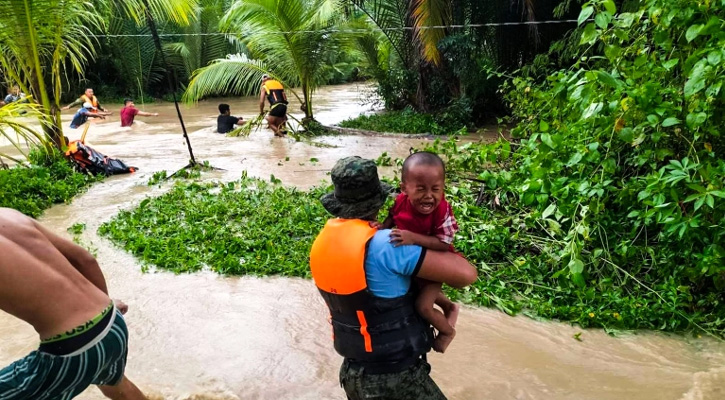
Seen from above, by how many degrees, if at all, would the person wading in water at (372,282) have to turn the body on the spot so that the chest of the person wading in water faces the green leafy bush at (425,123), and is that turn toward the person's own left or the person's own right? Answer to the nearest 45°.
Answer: approximately 45° to the person's own left

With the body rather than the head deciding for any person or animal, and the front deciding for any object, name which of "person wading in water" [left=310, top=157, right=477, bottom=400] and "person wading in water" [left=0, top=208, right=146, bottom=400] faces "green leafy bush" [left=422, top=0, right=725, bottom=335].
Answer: "person wading in water" [left=310, top=157, right=477, bottom=400]

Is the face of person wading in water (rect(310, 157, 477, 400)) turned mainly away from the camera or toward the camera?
away from the camera

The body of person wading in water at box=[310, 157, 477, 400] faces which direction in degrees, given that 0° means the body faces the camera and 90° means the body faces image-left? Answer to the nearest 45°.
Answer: approximately 225°

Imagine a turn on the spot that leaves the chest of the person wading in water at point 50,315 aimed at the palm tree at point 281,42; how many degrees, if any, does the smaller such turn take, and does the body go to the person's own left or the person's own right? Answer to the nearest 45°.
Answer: approximately 90° to the person's own right

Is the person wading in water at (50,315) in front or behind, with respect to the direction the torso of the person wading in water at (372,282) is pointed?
behind

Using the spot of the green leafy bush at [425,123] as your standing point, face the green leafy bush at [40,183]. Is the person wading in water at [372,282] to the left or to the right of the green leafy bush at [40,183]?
left

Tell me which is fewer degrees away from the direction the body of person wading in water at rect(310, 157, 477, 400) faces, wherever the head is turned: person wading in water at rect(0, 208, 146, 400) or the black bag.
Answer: the black bag

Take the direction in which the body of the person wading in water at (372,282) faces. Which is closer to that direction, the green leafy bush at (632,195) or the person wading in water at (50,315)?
the green leafy bush

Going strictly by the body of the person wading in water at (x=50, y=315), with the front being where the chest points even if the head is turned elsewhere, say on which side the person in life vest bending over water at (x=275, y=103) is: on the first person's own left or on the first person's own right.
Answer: on the first person's own right

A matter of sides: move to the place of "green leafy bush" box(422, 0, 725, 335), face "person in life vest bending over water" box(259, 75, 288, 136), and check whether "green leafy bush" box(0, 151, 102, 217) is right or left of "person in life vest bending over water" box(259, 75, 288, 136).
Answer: left

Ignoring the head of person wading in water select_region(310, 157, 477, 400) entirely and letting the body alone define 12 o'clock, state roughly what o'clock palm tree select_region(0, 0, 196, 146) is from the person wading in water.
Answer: The palm tree is roughly at 9 o'clock from the person wading in water.

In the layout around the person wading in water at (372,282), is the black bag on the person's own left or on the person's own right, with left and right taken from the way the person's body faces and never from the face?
on the person's own left

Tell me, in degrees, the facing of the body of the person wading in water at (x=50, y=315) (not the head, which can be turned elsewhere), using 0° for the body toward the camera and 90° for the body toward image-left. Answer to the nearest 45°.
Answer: approximately 135°
